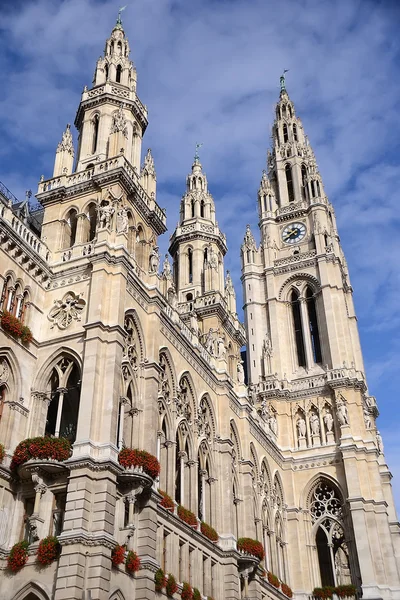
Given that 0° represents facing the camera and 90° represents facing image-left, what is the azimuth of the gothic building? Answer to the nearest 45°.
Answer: approximately 315°
